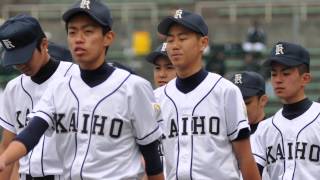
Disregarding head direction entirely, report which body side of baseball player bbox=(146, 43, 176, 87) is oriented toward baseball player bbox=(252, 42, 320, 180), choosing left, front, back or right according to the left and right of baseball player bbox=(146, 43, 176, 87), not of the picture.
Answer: left

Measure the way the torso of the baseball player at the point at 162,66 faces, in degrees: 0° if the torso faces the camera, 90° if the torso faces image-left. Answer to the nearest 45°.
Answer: approximately 45°

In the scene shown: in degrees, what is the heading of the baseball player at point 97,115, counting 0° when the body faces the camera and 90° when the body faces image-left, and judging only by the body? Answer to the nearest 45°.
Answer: approximately 45°

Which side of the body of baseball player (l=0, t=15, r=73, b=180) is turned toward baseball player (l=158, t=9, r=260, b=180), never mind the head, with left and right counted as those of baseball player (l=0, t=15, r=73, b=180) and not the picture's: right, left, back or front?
left

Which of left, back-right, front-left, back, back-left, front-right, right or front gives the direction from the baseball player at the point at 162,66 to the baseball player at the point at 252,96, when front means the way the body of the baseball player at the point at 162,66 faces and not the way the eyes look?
back-left

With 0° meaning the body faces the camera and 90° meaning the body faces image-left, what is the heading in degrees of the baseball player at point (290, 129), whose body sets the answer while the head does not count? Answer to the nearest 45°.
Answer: approximately 45°
